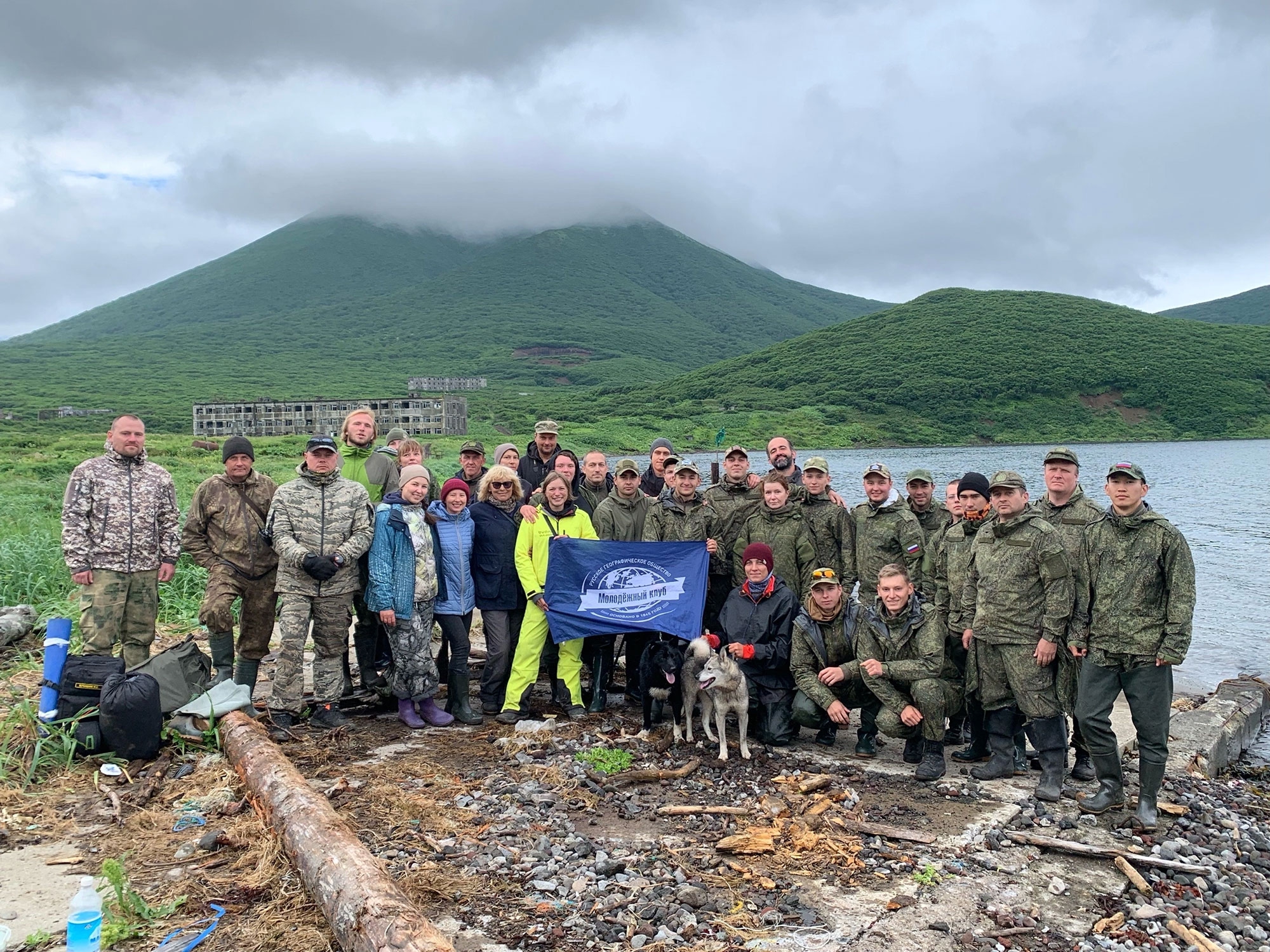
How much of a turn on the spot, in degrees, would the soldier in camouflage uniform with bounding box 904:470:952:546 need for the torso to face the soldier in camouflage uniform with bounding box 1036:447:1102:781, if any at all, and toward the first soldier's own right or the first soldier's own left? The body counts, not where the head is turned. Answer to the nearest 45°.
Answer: approximately 45° to the first soldier's own left

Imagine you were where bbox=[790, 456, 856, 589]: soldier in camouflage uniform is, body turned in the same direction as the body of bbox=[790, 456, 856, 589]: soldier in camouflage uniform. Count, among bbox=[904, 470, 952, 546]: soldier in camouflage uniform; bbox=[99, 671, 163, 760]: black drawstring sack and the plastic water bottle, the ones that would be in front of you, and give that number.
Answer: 2

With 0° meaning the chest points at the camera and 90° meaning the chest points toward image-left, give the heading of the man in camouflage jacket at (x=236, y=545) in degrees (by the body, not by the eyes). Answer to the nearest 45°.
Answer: approximately 0°

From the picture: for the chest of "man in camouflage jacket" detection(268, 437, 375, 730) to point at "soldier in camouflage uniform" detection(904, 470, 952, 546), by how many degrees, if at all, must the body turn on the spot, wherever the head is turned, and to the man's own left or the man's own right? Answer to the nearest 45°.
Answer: approximately 90° to the man's own left

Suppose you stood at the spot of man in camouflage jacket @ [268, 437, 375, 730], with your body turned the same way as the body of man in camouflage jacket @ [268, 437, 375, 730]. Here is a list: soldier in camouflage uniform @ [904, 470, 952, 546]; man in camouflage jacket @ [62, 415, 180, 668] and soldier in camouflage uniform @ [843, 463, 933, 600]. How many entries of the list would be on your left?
2

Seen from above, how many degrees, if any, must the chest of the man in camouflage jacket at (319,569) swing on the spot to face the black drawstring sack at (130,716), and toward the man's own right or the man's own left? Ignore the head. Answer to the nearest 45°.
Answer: approximately 90° to the man's own right

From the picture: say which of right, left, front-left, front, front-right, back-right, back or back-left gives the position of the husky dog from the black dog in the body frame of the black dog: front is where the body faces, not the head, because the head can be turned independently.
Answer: front-left

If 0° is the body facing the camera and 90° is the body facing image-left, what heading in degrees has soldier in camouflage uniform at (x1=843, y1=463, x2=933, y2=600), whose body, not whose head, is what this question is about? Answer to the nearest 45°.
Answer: approximately 45°

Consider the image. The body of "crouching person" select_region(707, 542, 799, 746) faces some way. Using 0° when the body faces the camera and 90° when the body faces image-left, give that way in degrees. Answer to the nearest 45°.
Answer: approximately 45°

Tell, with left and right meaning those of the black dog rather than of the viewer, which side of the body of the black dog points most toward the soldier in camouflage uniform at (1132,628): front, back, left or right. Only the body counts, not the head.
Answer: left
